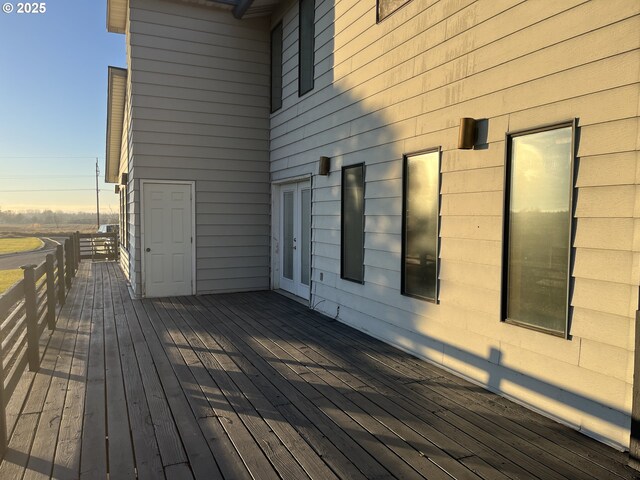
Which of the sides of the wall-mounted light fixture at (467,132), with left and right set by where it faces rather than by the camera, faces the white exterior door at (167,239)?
right

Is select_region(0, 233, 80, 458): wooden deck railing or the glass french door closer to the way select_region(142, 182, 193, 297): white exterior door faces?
the wooden deck railing

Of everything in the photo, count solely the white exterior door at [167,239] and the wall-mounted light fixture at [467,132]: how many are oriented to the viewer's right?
0

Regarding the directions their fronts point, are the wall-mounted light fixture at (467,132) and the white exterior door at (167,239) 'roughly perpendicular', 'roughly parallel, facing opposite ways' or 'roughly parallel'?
roughly perpendicular

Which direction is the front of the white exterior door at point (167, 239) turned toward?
toward the camera

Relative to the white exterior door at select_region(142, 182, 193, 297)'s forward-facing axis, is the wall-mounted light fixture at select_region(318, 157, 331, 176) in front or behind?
in front

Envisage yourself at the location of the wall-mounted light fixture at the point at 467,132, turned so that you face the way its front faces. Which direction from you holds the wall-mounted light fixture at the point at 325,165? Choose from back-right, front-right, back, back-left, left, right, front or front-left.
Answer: right

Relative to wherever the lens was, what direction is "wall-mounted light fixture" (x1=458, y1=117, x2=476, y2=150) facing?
facing the viewer and to the left of the viewer

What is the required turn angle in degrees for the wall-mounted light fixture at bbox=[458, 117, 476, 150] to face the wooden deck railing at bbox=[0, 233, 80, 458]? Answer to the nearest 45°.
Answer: approximately 45° to its right

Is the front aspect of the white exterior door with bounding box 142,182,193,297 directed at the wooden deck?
yes

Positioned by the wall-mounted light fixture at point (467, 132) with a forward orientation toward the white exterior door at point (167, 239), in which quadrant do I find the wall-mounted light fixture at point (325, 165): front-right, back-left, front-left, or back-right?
front-right

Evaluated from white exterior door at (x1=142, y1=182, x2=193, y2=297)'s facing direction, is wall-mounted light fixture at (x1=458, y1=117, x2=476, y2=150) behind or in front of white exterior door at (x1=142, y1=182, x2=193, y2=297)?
in front
